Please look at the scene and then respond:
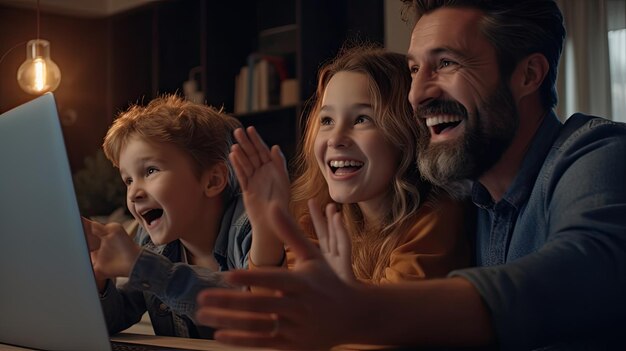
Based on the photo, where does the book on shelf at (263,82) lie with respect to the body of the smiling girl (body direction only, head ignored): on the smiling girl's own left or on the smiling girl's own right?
on the smiling girl's own right

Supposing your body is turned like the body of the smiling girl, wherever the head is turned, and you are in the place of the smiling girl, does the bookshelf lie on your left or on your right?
on your right

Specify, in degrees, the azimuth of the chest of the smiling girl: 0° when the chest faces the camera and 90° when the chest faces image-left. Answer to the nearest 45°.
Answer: approximately 45°

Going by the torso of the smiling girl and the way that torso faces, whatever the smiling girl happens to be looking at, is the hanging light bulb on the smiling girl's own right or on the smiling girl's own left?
on the smiling girl's own right

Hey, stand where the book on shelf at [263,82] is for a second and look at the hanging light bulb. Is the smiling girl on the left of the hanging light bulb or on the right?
left
